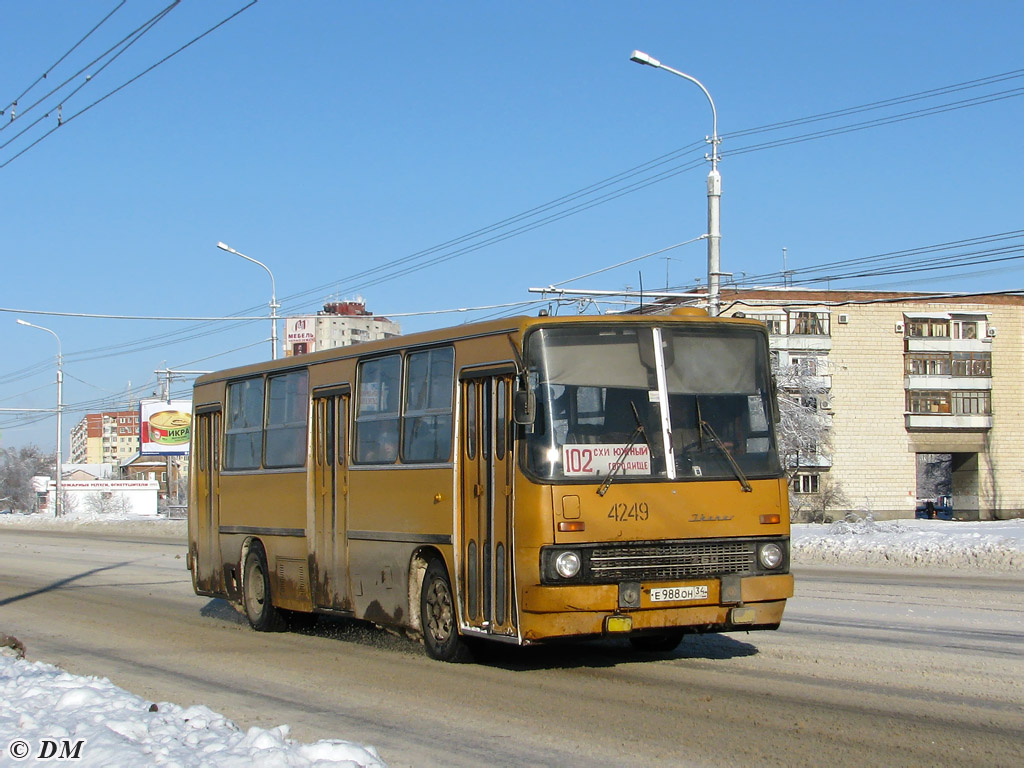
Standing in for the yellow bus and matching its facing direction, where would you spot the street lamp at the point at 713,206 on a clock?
The street lamp is roughly at 8 o'clock from the yellow bus.

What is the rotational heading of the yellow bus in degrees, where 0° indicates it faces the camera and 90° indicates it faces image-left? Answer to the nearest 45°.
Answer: approximately 315°
